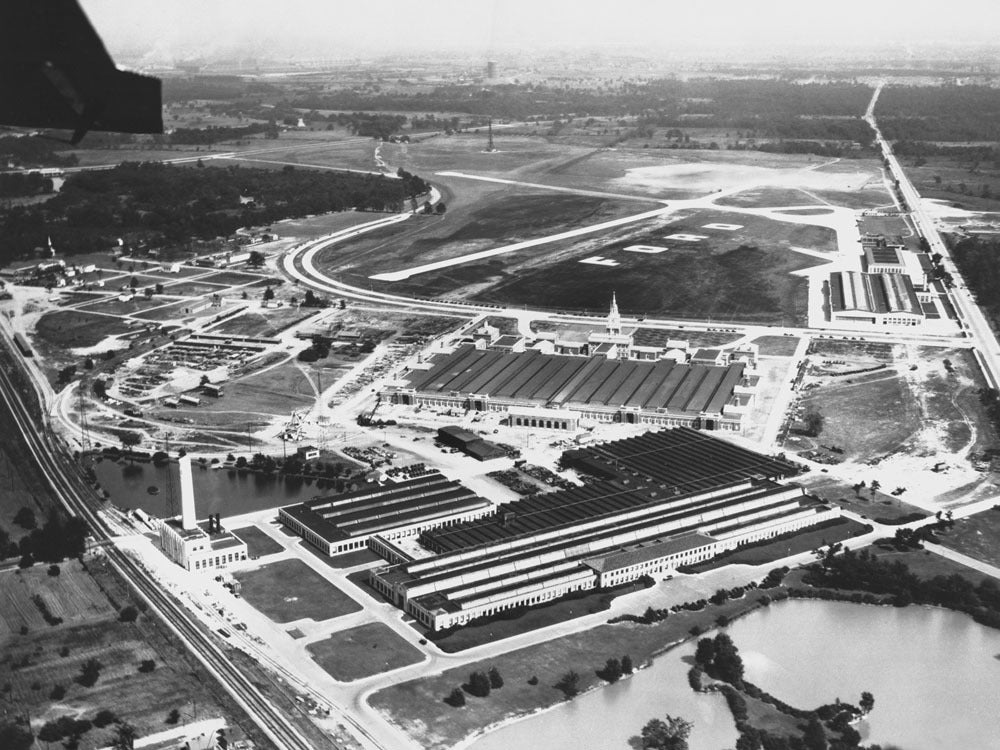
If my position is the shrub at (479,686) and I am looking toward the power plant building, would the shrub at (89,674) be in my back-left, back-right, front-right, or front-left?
front-left

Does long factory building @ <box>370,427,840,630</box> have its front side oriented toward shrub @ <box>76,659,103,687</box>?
no

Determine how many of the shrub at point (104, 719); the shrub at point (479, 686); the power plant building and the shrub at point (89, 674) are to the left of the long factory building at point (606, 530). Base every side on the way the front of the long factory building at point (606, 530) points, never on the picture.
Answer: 0

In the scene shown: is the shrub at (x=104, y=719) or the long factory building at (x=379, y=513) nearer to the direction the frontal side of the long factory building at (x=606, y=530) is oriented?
the shrub

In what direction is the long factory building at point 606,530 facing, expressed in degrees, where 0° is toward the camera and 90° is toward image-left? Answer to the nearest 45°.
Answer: approximately 315°

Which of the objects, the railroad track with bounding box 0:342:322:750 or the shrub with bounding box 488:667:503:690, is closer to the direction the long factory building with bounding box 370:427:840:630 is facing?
the shrub

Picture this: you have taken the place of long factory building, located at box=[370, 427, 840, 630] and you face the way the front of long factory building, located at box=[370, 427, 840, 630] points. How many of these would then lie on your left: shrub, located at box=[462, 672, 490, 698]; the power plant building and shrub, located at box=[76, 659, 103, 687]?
0

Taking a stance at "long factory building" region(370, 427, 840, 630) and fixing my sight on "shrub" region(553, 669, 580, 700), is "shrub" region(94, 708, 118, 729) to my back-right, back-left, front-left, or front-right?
front-right

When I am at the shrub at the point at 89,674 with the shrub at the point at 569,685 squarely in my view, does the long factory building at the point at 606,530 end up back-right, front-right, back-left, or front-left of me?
front-left

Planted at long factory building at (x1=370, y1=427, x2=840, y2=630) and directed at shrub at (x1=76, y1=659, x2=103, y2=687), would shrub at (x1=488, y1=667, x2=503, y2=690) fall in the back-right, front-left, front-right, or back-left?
front-left

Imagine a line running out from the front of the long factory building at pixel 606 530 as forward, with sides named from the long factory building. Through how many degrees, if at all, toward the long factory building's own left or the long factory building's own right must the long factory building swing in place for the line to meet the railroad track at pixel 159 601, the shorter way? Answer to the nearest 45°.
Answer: approximately 90° to the long factory building's own right

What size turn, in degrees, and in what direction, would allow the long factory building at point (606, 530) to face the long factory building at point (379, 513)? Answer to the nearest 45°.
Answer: approximately 135° to its right

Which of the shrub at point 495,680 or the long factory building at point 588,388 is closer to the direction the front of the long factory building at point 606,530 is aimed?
the shrub

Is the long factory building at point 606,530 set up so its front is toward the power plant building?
no

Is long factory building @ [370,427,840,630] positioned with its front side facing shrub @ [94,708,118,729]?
no
